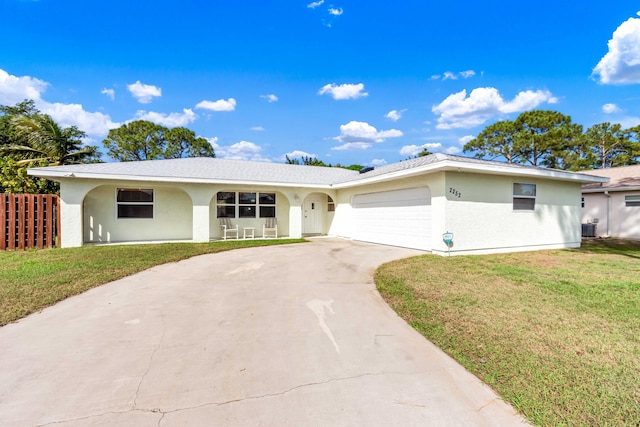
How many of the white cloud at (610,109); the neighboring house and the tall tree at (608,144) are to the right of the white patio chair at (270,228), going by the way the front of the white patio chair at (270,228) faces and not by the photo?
0

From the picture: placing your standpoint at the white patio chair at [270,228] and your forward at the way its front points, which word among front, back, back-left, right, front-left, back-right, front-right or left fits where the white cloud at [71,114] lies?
back-right

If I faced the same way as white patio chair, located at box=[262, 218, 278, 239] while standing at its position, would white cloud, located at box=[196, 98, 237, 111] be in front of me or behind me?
behind

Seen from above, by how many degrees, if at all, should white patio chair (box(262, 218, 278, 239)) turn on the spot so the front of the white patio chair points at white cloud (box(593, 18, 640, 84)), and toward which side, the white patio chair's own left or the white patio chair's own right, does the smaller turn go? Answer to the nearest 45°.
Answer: approximately 90° to the white patio chair's own left

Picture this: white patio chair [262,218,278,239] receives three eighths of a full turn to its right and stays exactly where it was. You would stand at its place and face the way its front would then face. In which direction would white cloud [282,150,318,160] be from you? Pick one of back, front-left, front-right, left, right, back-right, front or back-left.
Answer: front-right

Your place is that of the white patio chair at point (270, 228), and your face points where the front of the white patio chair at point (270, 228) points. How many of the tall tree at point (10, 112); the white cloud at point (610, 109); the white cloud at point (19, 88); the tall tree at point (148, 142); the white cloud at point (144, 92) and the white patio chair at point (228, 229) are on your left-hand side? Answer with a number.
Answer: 1

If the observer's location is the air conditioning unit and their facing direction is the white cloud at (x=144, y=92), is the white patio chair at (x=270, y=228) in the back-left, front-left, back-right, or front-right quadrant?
front-left

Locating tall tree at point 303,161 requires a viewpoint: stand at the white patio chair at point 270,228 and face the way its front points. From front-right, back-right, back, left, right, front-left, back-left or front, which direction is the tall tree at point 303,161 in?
back

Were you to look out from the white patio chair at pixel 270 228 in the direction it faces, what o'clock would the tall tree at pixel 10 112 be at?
The tall tree is roughly at 4 o'clock from the white patio chair.

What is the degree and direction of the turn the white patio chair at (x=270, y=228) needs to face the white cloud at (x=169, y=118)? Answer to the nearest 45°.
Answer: approximately 135° to its right

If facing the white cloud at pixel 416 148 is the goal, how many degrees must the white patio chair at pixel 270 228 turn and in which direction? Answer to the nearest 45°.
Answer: approximately 135° to its left

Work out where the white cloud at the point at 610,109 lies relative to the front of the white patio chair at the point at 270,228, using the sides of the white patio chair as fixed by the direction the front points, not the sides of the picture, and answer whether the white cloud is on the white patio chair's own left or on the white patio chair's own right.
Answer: on the white patio chair's own left

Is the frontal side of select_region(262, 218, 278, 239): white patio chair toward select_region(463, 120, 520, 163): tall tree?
no

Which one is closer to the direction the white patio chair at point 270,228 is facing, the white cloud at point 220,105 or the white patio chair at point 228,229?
the white patio chair

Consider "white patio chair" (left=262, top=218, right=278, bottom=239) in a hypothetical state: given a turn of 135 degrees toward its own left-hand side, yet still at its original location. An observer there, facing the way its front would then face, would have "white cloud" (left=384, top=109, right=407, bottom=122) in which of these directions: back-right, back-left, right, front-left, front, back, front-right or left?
front

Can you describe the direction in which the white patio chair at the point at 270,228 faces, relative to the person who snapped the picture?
facing the viewer

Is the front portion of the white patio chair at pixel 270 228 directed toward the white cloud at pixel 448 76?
no
